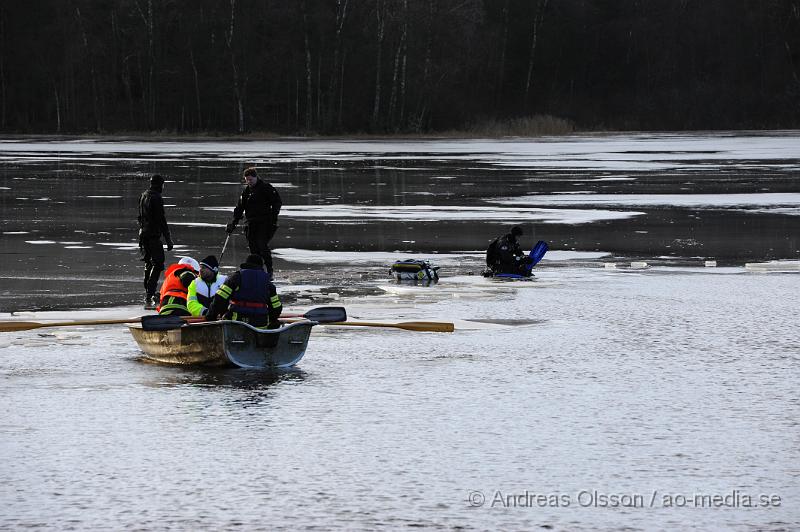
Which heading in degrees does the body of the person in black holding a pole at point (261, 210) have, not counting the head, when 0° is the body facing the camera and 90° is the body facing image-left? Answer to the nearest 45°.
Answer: approximately 45°

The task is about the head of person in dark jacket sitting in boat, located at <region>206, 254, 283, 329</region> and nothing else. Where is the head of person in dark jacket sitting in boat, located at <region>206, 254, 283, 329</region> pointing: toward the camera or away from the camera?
away from the camera

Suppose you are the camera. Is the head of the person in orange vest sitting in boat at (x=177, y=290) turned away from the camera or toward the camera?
away from the camera

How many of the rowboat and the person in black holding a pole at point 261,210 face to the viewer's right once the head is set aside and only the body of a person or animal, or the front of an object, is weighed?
0

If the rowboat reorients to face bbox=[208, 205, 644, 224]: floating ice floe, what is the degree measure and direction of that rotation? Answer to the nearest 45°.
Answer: approximately 45° to its right

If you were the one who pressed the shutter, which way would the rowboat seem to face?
facing away from the viewer and to the left of the viewer

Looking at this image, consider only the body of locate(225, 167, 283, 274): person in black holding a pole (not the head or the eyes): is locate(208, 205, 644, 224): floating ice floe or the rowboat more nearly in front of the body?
the rowboat

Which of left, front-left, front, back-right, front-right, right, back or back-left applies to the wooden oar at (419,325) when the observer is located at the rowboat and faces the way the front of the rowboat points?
right
